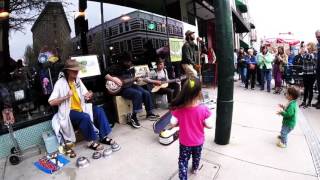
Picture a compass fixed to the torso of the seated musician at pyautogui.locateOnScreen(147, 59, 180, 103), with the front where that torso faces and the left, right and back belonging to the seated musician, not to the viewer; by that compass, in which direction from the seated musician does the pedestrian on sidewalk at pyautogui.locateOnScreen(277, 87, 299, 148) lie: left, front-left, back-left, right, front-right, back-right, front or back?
front

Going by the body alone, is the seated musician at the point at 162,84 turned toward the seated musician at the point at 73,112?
no

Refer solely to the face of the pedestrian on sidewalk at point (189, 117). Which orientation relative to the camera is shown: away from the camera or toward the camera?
away from the camera

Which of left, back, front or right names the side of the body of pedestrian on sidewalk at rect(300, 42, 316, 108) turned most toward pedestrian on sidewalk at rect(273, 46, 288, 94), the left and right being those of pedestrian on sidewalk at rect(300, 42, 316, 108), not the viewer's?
right

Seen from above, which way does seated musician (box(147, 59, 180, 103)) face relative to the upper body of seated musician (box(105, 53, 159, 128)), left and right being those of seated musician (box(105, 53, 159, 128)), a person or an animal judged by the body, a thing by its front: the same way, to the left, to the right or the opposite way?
the same way

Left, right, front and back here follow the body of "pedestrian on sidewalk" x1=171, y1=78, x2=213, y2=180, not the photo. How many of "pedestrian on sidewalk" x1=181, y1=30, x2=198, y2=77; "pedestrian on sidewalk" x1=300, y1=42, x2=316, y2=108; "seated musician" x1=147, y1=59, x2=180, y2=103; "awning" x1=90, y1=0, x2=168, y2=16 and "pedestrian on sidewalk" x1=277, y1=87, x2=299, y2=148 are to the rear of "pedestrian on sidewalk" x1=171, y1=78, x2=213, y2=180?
0

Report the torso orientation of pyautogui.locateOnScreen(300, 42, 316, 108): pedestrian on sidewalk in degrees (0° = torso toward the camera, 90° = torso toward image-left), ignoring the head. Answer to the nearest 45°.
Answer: approximately 45°

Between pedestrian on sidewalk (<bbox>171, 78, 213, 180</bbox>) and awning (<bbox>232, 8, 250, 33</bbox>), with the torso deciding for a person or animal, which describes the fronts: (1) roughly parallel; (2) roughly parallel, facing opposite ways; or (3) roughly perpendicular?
roughly perpendicular

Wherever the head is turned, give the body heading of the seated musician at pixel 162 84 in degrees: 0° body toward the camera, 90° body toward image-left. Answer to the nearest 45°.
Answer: approximately 315°

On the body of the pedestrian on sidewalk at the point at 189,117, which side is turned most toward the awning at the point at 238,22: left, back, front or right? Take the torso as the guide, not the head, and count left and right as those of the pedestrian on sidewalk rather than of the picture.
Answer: front
